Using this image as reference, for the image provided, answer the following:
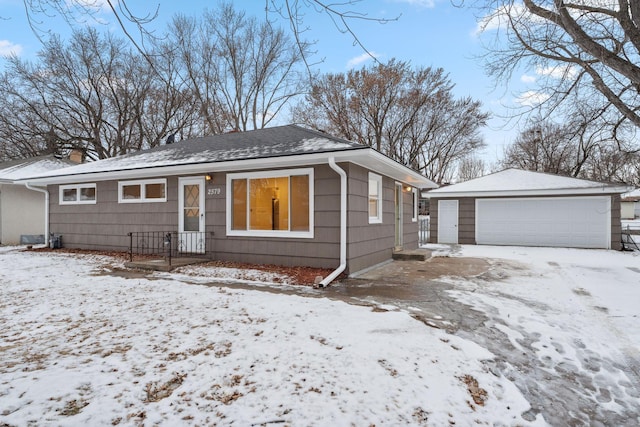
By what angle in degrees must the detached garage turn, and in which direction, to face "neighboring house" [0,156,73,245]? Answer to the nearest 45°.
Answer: approximately 45° to its right

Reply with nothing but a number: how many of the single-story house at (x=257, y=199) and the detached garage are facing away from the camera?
0

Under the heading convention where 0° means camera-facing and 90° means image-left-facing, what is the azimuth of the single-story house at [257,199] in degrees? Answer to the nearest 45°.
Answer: approximately 45°

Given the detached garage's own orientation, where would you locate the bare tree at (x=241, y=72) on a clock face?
The bare tree is roughly at 3 o'clock from the detached garage.

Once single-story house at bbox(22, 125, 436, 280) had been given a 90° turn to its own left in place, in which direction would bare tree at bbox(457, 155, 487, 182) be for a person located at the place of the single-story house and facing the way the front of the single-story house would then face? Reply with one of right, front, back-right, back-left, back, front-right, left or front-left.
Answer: left

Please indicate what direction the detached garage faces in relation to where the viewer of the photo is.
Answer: facing the viewer

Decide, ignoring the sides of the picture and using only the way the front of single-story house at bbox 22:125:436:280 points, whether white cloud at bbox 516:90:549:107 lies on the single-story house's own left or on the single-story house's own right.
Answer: on the single-story house's own left

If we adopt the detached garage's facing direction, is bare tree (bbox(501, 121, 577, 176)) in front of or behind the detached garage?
behind
